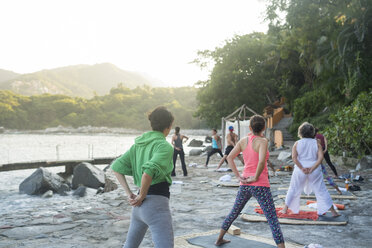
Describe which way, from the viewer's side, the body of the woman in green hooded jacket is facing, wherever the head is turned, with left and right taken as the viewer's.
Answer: facing away from the viewer and to the right of the viewer

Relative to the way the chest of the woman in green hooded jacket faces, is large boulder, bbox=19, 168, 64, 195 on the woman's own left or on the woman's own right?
on the woman's own left

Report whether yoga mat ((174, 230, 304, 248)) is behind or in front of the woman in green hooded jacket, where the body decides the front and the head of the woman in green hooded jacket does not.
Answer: in front

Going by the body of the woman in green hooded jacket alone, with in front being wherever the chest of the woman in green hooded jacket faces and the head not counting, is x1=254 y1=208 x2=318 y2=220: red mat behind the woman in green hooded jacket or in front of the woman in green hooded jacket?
in front

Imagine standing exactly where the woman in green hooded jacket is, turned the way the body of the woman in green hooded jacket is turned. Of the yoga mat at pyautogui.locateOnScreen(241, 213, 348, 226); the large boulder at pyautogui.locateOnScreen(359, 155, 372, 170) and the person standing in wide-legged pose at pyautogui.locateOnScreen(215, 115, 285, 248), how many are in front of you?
3

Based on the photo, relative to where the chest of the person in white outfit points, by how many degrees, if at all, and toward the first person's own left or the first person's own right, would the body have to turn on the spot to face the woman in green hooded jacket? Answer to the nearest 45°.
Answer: approximately 180°

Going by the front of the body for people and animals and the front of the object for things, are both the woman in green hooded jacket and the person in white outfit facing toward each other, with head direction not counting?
no

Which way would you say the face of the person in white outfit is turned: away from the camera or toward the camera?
away from the camera

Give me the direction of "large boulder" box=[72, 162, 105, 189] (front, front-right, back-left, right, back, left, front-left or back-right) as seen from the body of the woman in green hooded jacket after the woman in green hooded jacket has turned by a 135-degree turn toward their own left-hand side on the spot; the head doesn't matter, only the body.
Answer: right

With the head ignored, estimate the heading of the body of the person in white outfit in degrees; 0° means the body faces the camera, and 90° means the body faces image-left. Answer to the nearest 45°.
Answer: approximately 180°

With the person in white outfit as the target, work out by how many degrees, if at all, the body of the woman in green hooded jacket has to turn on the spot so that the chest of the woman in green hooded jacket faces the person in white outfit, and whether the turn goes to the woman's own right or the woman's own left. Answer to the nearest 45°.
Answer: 0° — they already face them

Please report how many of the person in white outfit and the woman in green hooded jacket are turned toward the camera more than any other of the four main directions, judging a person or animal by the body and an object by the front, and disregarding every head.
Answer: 0

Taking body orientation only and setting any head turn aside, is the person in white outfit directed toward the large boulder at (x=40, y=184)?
no

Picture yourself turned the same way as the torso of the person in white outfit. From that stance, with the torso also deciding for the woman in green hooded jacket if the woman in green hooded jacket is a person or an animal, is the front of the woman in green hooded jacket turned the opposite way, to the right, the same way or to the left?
the same way

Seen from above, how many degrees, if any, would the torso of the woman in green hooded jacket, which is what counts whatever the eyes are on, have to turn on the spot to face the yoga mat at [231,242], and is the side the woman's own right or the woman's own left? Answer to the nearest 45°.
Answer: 0° — they already face it
